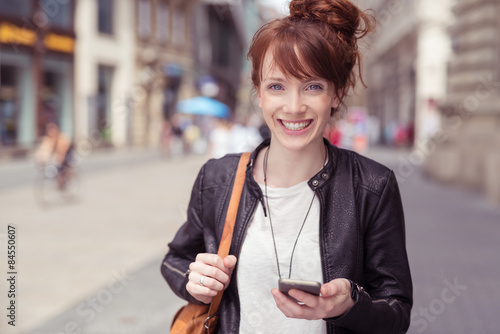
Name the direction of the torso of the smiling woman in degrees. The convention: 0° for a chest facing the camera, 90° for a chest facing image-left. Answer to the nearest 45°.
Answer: approximately 0°

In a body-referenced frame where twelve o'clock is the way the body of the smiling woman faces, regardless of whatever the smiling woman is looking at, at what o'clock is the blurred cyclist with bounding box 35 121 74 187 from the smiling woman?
The blurred cyclist is roughly at 5 o'clock from the smiling woman.

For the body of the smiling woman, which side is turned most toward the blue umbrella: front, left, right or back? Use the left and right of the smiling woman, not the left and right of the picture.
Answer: back
